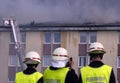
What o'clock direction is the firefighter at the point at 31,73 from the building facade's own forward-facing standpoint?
The firefighter is roughly at 12 o'clock from the building facade.

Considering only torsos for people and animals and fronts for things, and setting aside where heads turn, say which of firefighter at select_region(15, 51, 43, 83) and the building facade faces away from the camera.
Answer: the firefighter

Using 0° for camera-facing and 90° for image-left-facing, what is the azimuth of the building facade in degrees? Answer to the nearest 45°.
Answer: approximately 0°

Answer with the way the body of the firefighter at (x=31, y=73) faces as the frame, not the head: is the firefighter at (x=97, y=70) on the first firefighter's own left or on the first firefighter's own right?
on the first firefighter's own right

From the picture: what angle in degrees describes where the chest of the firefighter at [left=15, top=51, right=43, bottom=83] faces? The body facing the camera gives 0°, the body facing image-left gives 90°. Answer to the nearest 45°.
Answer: approximately 180°

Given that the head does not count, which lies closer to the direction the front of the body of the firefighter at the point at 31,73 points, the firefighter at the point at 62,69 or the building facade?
the building facade

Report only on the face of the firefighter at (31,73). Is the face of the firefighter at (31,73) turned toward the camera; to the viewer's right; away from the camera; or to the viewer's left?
away from the camera

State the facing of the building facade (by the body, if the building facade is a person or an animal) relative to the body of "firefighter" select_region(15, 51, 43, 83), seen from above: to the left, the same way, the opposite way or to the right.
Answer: the opposite way

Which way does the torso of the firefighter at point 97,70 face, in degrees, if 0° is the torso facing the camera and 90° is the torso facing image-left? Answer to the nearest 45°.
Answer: approximately 180°

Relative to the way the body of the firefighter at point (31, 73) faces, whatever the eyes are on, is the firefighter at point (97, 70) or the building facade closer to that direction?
the building facade

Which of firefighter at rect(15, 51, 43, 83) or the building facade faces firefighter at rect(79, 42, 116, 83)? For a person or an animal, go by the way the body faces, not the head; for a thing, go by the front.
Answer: the building facade

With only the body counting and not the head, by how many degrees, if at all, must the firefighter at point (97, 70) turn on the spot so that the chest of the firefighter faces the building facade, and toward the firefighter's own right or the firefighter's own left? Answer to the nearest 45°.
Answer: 0° — they already face it

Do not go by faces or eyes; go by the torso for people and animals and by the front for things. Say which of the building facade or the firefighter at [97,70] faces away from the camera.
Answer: the firefighter

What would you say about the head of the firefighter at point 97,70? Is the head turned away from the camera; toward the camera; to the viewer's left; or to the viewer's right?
away from the camera

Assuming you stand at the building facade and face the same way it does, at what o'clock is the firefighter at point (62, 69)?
The firefighter is roughly at 12 o'clock from the building facade.
